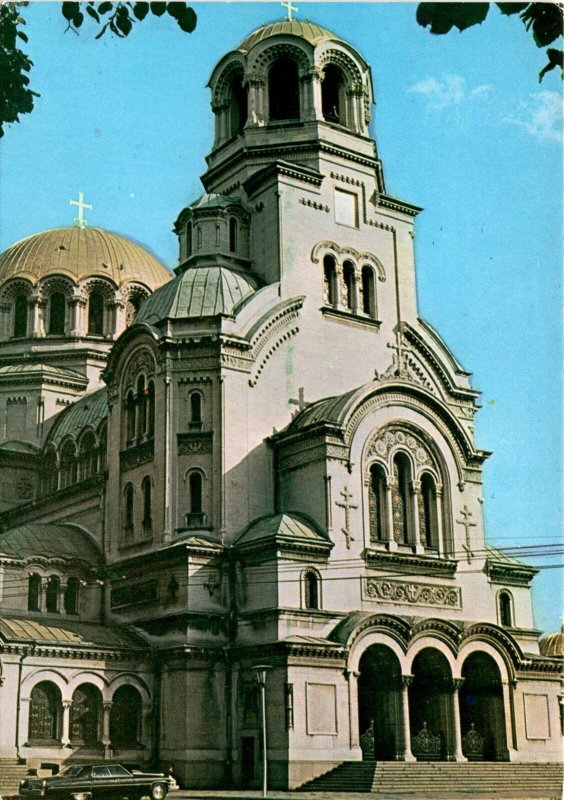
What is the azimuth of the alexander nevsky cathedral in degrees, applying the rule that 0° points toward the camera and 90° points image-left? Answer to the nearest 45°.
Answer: approximately 315°

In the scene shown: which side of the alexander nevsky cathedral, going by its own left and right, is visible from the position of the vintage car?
right
